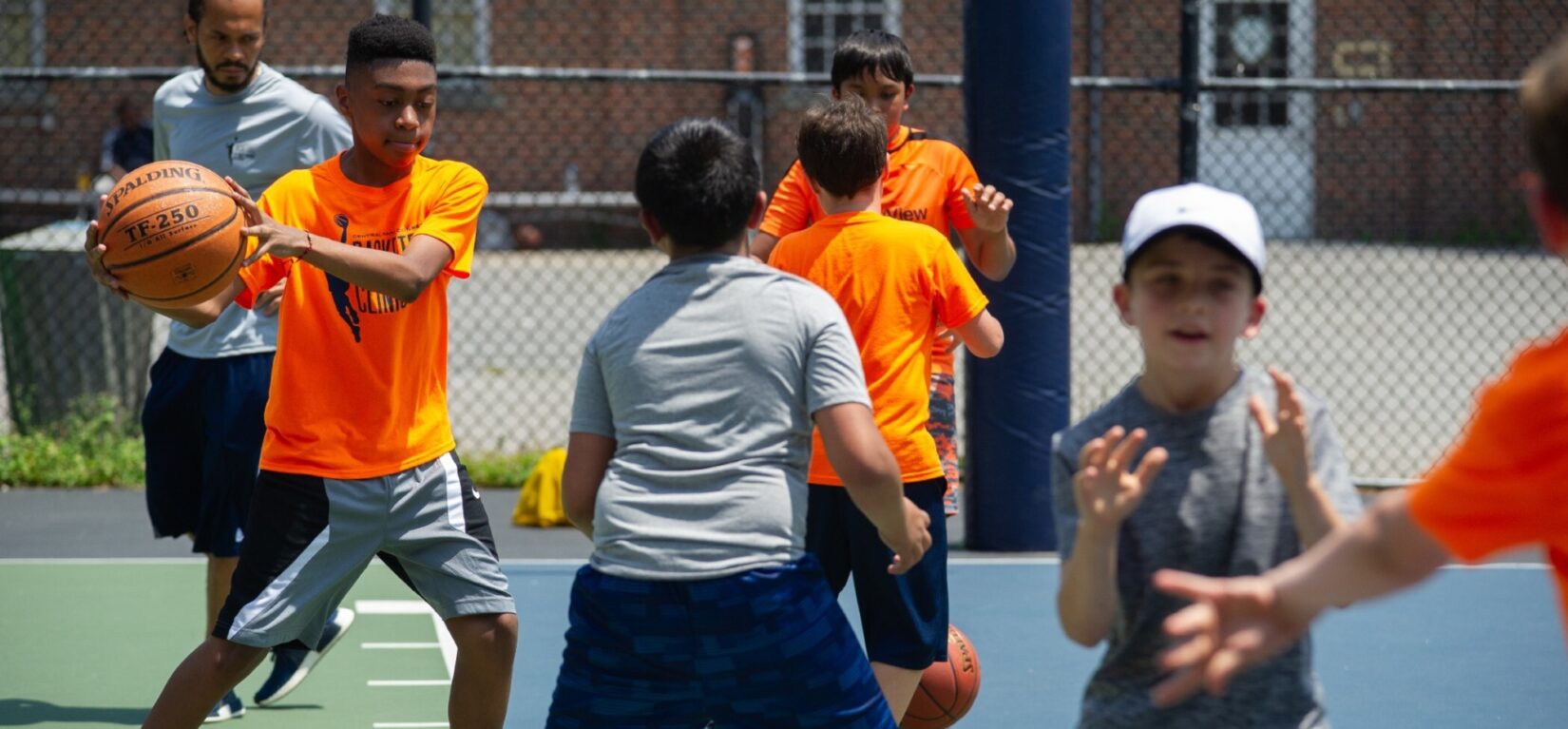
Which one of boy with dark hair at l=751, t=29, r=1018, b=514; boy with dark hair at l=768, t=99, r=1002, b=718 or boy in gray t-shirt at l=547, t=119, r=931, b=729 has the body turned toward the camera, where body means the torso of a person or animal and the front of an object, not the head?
boy with dark hair at l=751, t=29, r=1018, b=514

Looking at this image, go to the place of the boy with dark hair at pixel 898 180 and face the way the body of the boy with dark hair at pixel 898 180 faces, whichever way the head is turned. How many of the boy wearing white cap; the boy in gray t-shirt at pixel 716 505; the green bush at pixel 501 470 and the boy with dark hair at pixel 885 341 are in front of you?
3

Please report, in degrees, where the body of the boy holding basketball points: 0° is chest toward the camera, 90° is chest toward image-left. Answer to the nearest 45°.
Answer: approximately 0°

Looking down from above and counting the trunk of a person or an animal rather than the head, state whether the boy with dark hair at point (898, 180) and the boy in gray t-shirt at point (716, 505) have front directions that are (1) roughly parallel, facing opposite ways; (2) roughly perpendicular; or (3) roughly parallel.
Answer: roughly parallel, facing opposite ways

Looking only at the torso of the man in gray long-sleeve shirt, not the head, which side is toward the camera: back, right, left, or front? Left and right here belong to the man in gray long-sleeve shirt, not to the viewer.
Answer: front

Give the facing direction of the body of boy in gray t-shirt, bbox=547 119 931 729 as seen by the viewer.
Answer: away from the camera

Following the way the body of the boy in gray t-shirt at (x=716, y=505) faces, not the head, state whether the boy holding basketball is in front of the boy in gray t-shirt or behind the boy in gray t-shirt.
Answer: in front

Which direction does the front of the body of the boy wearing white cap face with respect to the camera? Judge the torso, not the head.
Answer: toward the camera

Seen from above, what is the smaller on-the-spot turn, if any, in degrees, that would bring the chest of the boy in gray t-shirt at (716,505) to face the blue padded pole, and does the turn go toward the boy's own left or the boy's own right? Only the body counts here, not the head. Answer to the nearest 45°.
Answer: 0° — they already face it

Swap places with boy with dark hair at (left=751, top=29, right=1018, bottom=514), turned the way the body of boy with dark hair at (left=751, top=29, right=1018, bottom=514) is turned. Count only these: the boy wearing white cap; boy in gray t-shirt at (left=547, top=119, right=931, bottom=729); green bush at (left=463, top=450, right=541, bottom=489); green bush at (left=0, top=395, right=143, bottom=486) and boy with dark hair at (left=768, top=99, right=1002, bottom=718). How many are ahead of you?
3

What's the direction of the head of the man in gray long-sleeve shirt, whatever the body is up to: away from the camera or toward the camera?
toward the camera

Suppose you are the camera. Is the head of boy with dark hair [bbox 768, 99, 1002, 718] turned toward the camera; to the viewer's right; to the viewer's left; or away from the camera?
away from the camera

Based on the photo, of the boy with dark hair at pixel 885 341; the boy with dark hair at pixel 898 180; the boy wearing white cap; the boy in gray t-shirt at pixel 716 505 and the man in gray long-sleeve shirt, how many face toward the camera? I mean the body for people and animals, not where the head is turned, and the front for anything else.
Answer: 3

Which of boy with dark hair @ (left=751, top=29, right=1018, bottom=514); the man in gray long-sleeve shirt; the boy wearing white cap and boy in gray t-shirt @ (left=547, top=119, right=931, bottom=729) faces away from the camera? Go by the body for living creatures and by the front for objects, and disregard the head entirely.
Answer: the boy in gray t-shirt

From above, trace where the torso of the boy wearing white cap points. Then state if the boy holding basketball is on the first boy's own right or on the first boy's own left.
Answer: on the first boy's own right

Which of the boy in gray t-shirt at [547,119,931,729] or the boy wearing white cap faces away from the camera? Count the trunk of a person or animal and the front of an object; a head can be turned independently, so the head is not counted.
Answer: the boy in gray t-shirt

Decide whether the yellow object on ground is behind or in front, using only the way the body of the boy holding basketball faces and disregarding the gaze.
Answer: behind

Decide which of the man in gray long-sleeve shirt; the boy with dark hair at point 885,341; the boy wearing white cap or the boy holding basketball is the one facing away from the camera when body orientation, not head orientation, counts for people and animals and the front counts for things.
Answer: the boy with dark hair

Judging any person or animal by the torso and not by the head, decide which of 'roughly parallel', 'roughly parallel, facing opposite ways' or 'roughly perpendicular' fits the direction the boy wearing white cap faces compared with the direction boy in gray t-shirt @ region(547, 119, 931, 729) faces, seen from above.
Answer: roughly parallel, facing opposite ways

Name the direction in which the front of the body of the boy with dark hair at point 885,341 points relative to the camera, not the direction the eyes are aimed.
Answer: away from the camera
